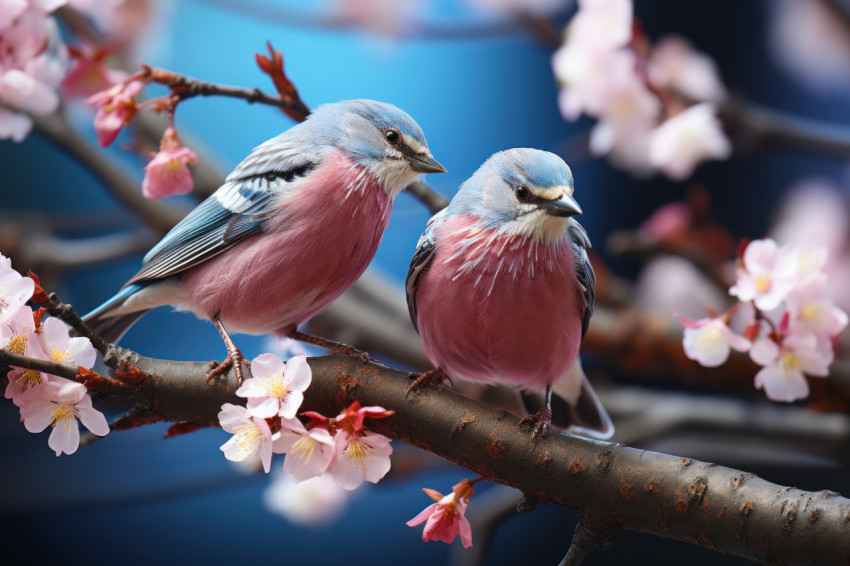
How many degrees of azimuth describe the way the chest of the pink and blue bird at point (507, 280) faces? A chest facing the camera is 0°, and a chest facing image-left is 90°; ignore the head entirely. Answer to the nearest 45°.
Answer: approximately 0°

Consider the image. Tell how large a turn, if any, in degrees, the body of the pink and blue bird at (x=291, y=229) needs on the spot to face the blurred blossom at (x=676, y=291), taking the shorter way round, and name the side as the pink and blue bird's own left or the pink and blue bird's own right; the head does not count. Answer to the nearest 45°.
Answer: approximately 45° to the pink and blue bird's own left

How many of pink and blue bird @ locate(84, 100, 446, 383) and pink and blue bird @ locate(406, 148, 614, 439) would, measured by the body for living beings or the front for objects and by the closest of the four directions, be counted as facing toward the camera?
1

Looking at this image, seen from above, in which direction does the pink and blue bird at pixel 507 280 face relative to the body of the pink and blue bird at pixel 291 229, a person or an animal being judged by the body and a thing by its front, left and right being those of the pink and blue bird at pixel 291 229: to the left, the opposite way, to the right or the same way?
to the right

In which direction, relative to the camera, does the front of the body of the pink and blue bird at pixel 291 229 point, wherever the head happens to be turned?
to the viewer's right
